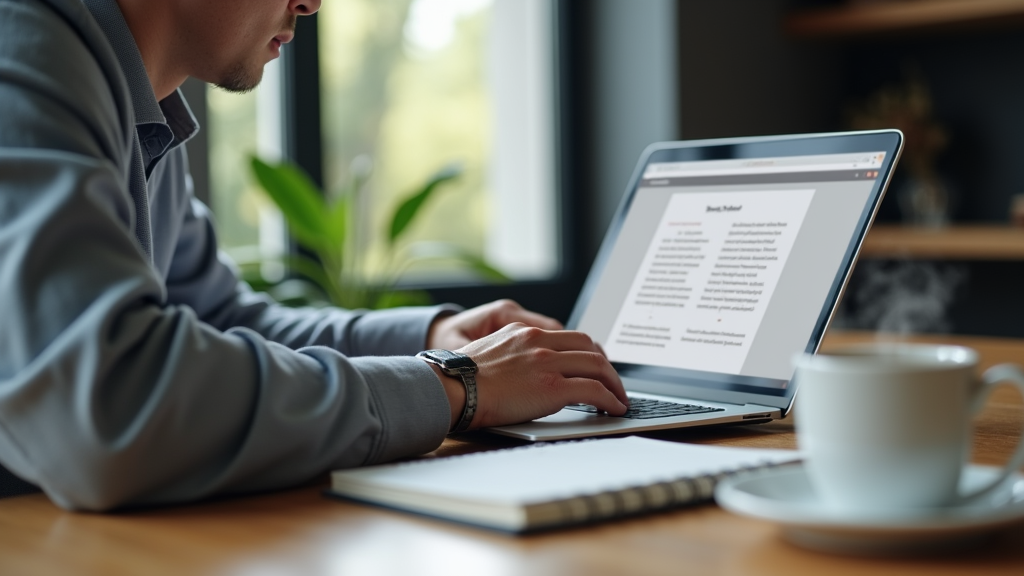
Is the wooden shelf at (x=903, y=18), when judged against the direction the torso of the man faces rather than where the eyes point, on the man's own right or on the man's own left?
on the man's own left

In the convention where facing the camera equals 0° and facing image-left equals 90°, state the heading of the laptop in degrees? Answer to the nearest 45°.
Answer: approximately 45°

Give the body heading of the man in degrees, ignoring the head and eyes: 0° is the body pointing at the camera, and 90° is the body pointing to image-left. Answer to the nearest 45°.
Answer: approximately 270°

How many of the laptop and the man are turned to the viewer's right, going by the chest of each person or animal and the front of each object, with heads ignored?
1

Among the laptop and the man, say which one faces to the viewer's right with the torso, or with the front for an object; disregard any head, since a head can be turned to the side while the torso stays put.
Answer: the man

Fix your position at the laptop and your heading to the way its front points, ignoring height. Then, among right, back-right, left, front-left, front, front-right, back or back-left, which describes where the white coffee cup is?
front-left

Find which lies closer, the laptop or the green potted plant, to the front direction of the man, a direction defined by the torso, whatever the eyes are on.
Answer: the laptop

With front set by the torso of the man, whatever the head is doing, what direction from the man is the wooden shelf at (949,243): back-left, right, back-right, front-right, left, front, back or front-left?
front-left
